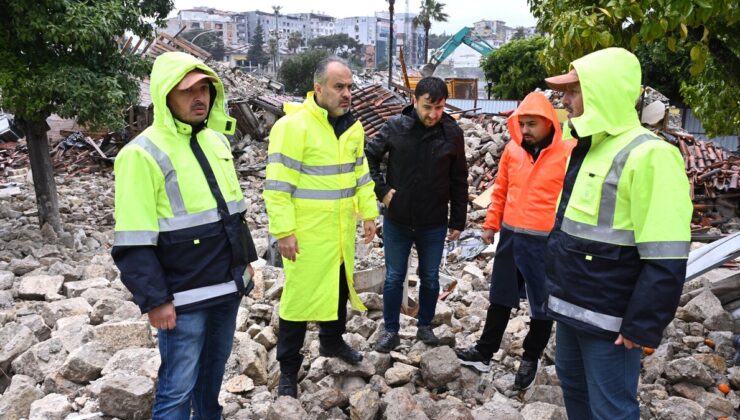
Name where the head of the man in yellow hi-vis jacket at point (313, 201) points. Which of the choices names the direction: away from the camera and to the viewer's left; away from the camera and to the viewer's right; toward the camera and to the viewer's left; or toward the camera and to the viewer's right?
toward the camera and to the viewer's right

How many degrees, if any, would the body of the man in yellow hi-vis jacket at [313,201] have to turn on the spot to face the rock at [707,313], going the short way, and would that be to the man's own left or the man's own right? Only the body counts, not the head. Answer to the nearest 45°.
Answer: approximately 45° to the man's own left

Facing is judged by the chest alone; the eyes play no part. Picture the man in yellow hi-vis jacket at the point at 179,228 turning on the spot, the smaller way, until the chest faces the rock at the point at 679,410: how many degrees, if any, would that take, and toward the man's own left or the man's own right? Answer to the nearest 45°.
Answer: approximately 45° to the man's own left

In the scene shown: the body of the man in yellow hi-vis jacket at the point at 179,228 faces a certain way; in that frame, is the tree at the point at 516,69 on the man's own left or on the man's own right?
on the man's own left

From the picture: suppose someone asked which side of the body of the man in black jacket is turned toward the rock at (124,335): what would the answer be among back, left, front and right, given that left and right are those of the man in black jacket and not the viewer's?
right

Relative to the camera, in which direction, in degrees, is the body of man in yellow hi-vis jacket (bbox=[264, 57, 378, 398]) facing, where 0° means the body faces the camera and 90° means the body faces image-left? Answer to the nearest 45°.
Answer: approximately 315°

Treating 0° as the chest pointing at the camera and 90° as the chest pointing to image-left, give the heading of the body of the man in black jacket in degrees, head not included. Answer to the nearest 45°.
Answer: approximately 0°

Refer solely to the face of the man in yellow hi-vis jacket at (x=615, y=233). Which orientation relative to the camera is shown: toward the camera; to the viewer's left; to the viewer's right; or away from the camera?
to the viewer's left
